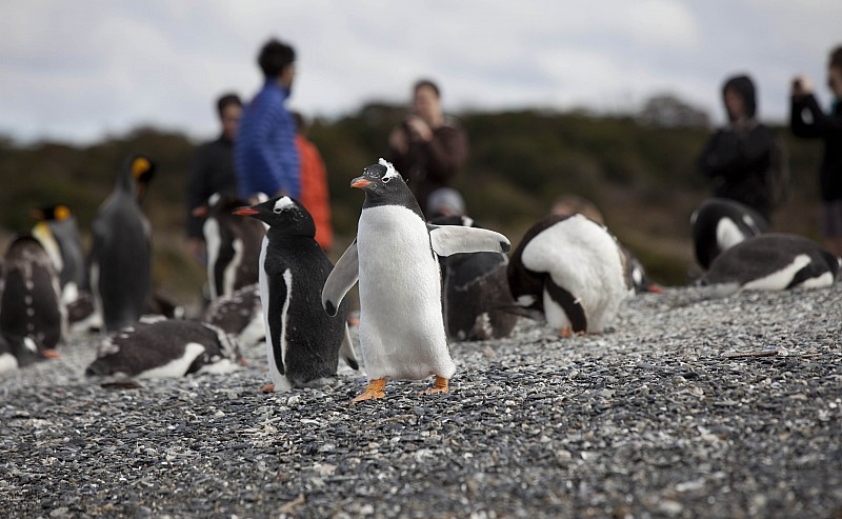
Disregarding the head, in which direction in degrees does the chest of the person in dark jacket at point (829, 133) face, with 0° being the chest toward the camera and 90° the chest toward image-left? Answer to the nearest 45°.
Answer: approximately 90°

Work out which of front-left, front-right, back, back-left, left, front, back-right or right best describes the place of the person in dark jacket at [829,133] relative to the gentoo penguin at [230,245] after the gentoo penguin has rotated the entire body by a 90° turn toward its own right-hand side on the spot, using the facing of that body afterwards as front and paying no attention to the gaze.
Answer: right

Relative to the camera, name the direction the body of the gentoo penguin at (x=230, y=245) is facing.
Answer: to the viewer's left

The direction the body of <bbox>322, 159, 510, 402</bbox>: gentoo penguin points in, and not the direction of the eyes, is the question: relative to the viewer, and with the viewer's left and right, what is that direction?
facing the viewer and to the left of the viewer
